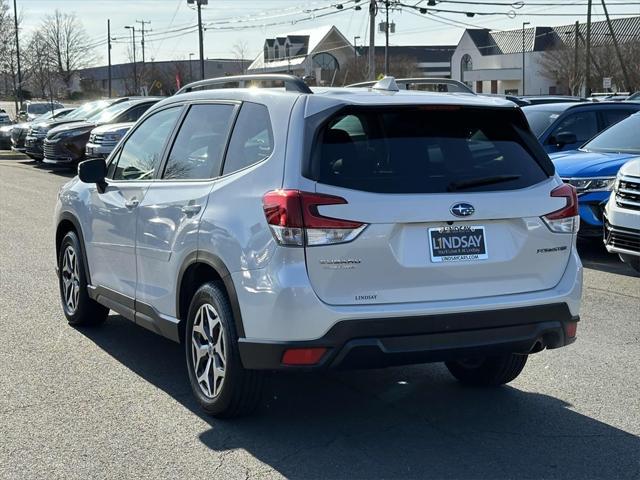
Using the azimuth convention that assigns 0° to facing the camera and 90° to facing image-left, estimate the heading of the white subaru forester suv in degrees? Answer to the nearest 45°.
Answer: approximately 135°

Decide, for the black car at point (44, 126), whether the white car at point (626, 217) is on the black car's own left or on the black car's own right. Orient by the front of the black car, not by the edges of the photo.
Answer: on the black car's own left

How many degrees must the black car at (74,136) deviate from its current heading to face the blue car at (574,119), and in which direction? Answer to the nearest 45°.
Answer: approximately 90° to its left

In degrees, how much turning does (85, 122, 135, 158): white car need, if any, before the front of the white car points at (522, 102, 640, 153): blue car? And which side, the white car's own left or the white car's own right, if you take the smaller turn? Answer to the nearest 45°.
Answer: approximately 90° to the white car's own left

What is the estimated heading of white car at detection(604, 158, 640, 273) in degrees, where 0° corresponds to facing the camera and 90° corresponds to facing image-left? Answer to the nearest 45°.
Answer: approximately 45°

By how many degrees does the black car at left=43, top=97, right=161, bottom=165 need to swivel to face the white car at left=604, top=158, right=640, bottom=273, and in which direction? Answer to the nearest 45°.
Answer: approximately 45° to its left
